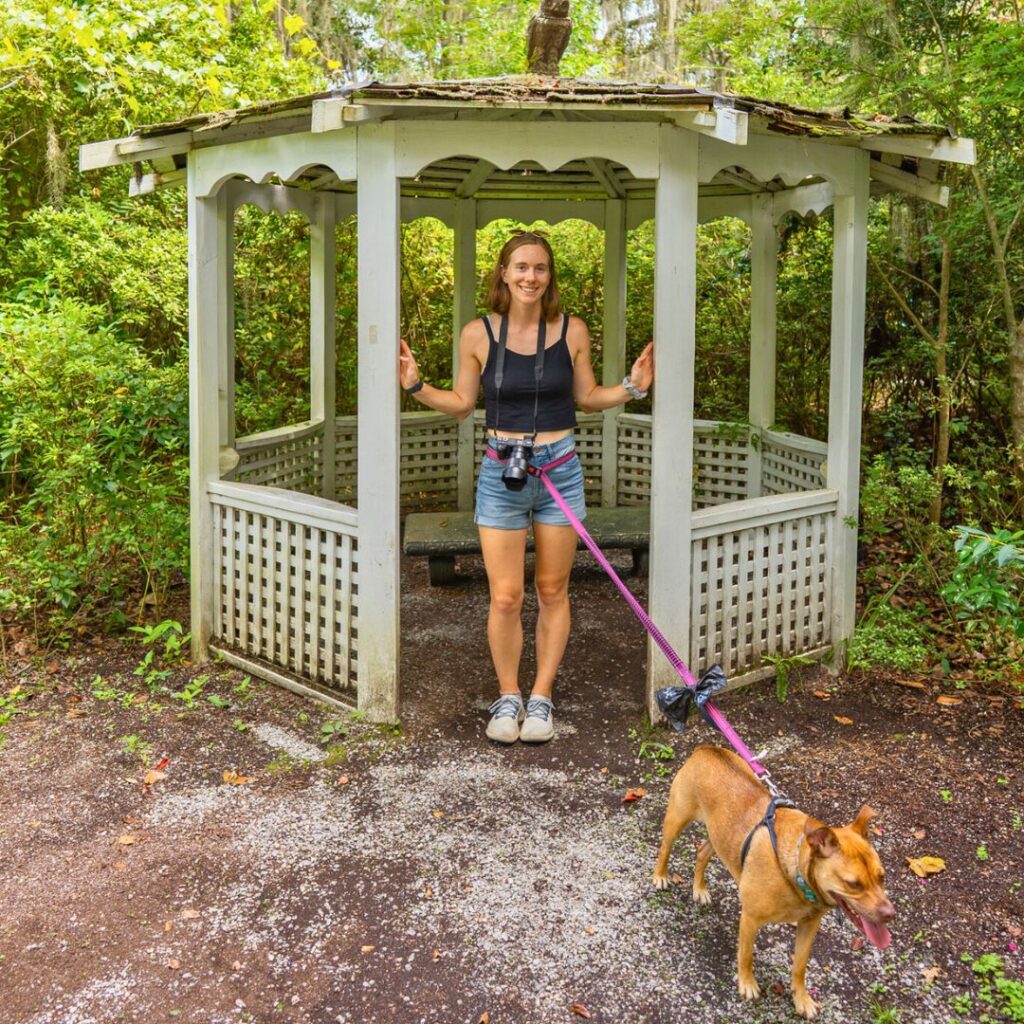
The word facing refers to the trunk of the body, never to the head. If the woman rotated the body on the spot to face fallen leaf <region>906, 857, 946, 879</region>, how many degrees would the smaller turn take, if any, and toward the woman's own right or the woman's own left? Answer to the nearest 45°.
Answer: approximately 45° to the woman's own left

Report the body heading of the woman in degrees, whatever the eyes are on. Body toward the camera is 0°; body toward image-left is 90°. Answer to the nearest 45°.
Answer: approximately 0°

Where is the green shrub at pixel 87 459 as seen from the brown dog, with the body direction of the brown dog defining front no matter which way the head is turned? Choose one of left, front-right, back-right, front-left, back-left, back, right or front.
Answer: back

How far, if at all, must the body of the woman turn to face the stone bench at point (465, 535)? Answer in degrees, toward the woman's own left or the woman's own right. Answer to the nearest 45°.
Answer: approximately 180°

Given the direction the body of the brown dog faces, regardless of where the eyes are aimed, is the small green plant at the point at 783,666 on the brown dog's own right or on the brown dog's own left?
on the brown dog's own left

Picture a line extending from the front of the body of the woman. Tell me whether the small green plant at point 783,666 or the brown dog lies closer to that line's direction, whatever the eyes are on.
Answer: the brown dog

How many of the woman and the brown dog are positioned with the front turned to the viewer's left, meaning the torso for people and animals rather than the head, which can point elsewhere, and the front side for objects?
0

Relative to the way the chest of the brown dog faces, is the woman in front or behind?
behind
